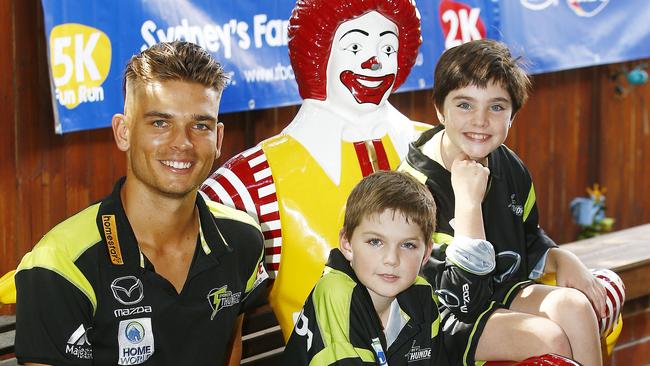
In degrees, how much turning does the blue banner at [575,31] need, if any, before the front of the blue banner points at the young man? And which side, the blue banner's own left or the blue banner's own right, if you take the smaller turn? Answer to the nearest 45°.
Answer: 0° — it already faces them

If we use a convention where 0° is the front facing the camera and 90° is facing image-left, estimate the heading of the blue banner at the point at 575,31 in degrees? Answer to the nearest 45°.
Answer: approximately 0°

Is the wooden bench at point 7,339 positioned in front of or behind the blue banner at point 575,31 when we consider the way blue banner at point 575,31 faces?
in front

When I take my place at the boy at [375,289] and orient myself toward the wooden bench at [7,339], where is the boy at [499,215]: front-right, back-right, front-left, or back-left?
back-right

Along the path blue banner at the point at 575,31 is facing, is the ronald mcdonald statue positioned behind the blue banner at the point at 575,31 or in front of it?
in front

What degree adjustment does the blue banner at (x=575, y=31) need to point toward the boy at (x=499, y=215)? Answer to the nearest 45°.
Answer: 0° — it already faces them
